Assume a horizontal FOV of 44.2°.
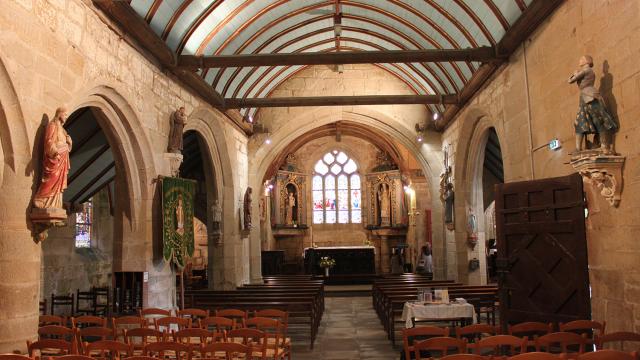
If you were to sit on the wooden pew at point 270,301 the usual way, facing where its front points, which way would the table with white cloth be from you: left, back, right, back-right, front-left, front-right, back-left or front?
back-right

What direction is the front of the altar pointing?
toward the camera

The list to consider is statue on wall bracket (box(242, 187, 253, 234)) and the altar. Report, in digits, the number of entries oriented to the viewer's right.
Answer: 1

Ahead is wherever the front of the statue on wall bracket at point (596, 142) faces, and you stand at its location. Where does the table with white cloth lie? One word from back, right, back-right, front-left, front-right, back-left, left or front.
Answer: front-right

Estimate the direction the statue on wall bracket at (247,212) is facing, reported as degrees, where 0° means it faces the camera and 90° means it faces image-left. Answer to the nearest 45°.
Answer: approximately 270°

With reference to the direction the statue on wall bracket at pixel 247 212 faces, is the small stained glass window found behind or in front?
behind

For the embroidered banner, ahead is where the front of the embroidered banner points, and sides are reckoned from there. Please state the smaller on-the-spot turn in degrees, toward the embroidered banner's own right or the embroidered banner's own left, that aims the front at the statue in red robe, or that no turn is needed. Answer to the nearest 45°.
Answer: approximately 45° to the embroidered banner's own right

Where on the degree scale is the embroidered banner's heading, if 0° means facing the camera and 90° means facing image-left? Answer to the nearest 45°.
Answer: approximately 315°

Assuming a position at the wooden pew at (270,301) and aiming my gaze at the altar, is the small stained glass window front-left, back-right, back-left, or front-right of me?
front-left

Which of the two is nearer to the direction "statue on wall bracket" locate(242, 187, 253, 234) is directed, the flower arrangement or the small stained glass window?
the flower arrangement

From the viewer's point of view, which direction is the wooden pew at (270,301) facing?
away from the camera

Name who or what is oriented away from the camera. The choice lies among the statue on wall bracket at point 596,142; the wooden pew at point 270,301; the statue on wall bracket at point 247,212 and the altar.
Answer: the wooden pew

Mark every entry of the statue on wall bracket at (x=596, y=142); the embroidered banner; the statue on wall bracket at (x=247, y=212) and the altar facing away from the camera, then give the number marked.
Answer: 0

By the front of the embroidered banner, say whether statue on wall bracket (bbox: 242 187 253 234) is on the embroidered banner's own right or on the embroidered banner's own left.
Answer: on the embroidered banner's own left

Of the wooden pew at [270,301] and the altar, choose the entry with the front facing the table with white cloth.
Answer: the altar

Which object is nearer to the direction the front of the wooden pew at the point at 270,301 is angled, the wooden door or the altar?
the altar
